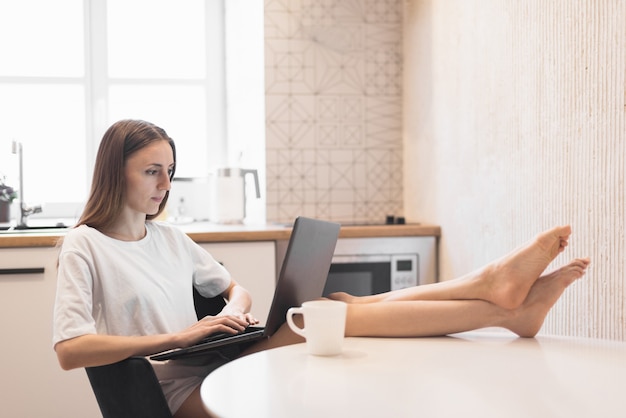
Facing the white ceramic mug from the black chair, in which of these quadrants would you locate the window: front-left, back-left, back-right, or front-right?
back-left

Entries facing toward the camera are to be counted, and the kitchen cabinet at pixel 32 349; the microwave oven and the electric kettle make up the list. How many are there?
2

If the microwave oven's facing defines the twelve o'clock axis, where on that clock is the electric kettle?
The electric kettle is roughly at 4 o'clock from the microwave oven.

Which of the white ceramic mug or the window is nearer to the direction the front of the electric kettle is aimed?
the window

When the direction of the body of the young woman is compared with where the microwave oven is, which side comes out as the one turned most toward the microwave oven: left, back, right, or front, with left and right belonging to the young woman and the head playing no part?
left

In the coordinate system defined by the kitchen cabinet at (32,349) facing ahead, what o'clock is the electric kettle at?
The electric kettle is roughly at 8 o'clock from the kitchen cabinet.

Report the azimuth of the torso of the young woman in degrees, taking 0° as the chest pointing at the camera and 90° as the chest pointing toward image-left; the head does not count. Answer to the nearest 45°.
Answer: approximately 315°

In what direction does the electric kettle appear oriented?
to the viewer's left

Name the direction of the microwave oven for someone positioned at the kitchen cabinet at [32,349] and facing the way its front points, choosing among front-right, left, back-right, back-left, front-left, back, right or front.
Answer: left
